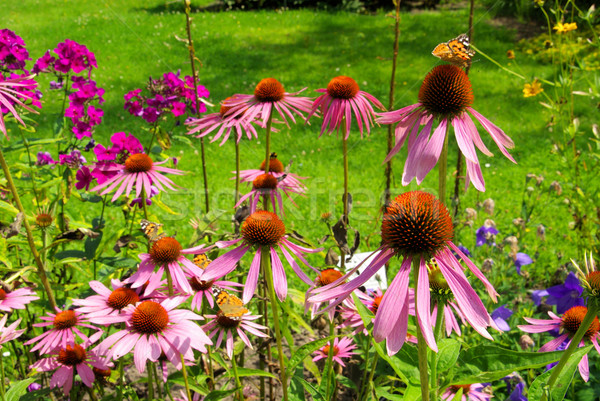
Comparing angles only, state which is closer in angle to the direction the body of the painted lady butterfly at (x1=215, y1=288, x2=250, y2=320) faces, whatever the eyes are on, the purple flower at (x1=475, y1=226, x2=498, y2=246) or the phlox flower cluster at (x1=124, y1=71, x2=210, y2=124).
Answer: the phlox flower cluster
